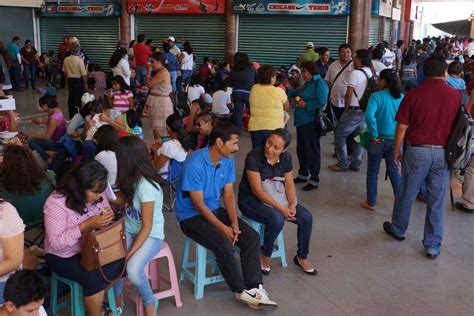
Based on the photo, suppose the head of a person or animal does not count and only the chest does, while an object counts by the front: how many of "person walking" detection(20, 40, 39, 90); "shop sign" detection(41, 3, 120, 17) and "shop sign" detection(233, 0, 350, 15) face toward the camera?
3

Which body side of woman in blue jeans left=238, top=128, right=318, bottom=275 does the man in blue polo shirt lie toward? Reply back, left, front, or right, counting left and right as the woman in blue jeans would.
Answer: right

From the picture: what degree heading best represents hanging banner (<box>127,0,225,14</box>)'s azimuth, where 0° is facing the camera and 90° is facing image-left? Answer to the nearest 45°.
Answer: approximately 0°

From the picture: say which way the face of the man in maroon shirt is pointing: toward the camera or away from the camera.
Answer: away from the camera

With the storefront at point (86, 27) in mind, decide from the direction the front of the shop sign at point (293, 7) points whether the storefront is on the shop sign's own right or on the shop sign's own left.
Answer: on the shop sign's own right

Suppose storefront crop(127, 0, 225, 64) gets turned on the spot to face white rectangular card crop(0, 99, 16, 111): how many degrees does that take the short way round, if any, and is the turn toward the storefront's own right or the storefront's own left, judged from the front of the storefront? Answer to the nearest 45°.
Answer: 0° — it already faces it
